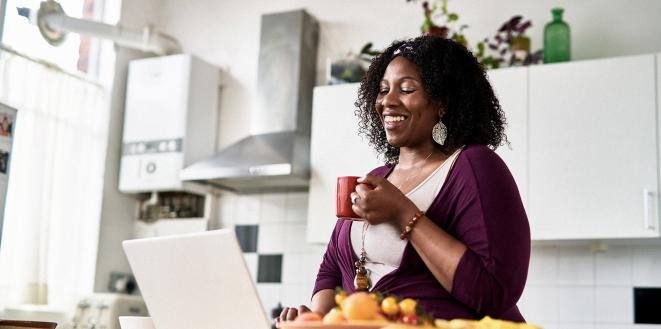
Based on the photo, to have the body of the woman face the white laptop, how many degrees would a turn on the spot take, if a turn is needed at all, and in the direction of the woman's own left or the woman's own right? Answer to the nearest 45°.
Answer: approximately 45° to the woman's own right

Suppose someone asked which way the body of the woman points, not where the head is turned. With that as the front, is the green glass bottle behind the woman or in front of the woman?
behind

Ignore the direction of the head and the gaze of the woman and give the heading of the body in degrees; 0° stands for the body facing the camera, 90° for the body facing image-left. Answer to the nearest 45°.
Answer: approximately 45°

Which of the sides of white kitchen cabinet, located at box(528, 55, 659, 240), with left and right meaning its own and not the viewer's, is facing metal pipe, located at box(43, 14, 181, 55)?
right

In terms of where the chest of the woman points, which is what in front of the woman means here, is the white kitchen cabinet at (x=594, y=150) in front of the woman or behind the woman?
behind

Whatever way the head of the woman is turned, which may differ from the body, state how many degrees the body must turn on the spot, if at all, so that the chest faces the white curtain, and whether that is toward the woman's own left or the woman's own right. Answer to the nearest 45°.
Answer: approximately 90° to the woman's own right

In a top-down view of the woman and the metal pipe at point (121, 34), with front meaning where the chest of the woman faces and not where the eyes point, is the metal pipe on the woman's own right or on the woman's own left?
on the woman's own right
